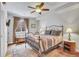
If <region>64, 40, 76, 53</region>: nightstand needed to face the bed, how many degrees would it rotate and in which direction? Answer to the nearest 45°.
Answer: approximately 45° to its right

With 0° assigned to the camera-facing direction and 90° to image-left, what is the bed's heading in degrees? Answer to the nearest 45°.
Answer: approximately 45°

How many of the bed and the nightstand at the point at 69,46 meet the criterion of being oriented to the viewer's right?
0

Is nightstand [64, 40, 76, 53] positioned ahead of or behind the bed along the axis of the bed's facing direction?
behind

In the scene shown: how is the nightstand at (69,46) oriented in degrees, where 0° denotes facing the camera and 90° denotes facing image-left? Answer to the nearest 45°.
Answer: approximately 45°
